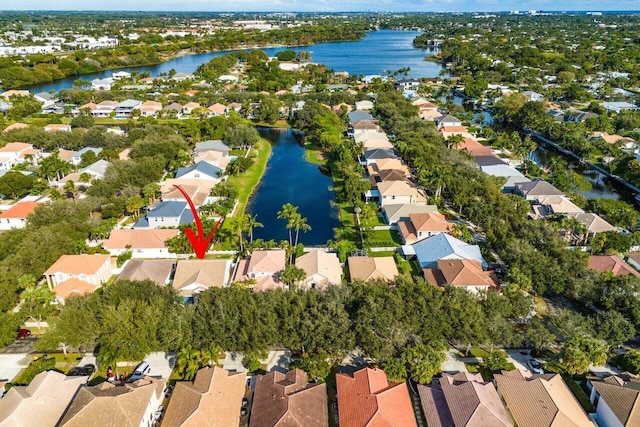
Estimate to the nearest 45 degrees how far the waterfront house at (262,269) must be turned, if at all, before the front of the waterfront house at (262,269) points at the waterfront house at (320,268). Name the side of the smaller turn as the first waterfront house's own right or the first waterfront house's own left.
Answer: approximately 90° to the first waterfront house's own left

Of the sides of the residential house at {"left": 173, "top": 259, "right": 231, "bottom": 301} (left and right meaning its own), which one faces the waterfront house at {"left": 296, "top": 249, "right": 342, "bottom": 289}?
left

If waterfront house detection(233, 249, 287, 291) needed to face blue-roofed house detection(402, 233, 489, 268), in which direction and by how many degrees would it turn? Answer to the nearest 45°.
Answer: approximately 90° to its left

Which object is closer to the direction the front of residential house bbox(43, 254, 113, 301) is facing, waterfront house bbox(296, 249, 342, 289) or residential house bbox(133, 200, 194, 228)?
the waterfront house

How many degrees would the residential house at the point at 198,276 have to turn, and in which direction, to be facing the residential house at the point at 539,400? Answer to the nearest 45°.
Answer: approximately 45° to its left

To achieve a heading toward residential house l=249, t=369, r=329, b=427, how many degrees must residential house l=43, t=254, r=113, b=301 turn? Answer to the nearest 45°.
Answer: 0° — it already faces it

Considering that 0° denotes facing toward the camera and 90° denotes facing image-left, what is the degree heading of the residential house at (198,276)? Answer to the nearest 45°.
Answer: approximately 0°

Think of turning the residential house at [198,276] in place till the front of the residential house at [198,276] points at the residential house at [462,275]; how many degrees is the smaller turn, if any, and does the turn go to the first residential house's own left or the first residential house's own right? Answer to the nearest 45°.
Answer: approximately 90° to the first residential house's own left

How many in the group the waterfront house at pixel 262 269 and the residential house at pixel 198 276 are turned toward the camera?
2

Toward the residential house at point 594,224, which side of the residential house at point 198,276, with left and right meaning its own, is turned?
left
